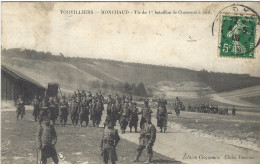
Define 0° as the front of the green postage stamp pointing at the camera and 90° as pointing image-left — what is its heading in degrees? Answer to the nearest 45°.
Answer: approximately 0°
